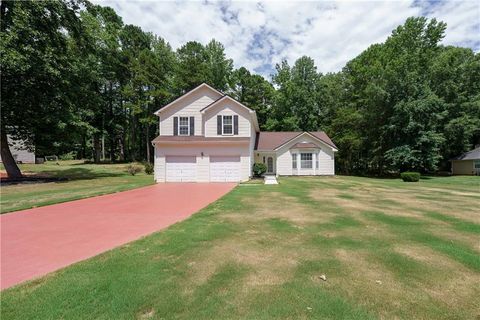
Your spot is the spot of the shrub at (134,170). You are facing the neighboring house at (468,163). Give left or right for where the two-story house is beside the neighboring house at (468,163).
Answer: right

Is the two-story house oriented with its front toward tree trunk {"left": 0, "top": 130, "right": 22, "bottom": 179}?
no

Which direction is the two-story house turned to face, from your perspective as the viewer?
facing the viewer

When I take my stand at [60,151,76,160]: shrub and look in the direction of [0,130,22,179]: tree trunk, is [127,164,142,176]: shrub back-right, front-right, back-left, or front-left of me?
front-left

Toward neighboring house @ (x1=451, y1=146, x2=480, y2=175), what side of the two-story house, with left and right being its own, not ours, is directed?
left

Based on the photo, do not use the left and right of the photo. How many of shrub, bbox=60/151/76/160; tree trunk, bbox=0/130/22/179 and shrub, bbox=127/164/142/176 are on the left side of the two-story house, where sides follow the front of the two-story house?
0

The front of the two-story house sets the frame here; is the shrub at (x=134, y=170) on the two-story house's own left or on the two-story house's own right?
on the two-story house's own right

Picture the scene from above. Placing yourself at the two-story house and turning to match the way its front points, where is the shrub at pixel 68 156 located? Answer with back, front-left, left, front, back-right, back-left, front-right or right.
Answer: back-right

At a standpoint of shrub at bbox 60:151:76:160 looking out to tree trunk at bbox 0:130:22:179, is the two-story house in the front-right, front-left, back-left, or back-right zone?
front-left
